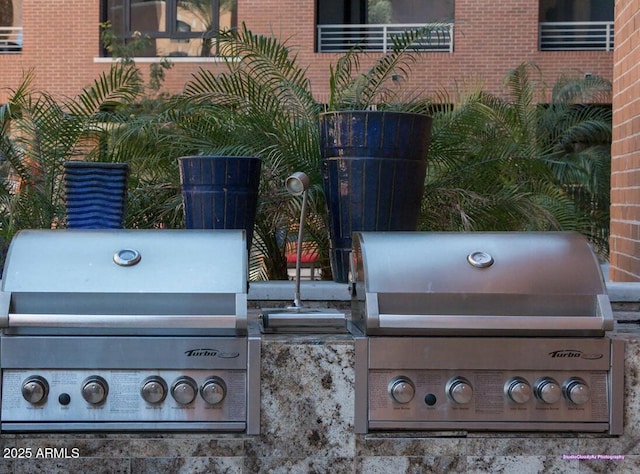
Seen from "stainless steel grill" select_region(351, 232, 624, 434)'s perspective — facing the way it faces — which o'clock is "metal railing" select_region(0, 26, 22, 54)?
The metal railing is roughly at 5 o'clock from the stainless steel grill.

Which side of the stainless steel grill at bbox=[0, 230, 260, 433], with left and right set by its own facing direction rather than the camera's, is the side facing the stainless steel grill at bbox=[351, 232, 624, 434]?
left

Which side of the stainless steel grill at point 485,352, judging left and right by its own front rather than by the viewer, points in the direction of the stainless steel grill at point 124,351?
right

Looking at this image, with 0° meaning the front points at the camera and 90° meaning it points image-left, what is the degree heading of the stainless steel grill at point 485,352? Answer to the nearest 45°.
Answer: approximately 0°

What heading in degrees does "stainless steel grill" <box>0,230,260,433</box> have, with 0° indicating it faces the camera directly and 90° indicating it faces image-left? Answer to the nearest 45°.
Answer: approximately 0°

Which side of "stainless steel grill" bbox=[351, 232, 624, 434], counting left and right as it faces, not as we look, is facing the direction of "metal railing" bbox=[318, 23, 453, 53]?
back

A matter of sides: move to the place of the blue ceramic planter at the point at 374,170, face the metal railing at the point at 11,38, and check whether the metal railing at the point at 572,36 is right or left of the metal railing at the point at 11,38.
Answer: right

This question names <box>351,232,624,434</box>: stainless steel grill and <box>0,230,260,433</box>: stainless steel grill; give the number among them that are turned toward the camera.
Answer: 2

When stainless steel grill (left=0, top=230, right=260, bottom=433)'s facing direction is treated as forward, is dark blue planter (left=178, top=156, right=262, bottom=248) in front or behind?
behind

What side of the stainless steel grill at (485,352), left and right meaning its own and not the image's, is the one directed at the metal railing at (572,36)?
back
